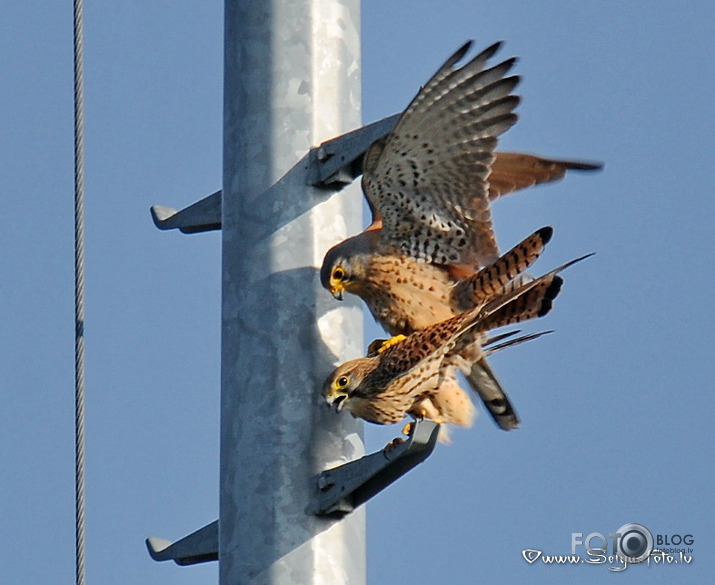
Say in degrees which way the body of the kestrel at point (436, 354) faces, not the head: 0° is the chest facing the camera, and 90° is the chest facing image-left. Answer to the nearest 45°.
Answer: approximately 90°
